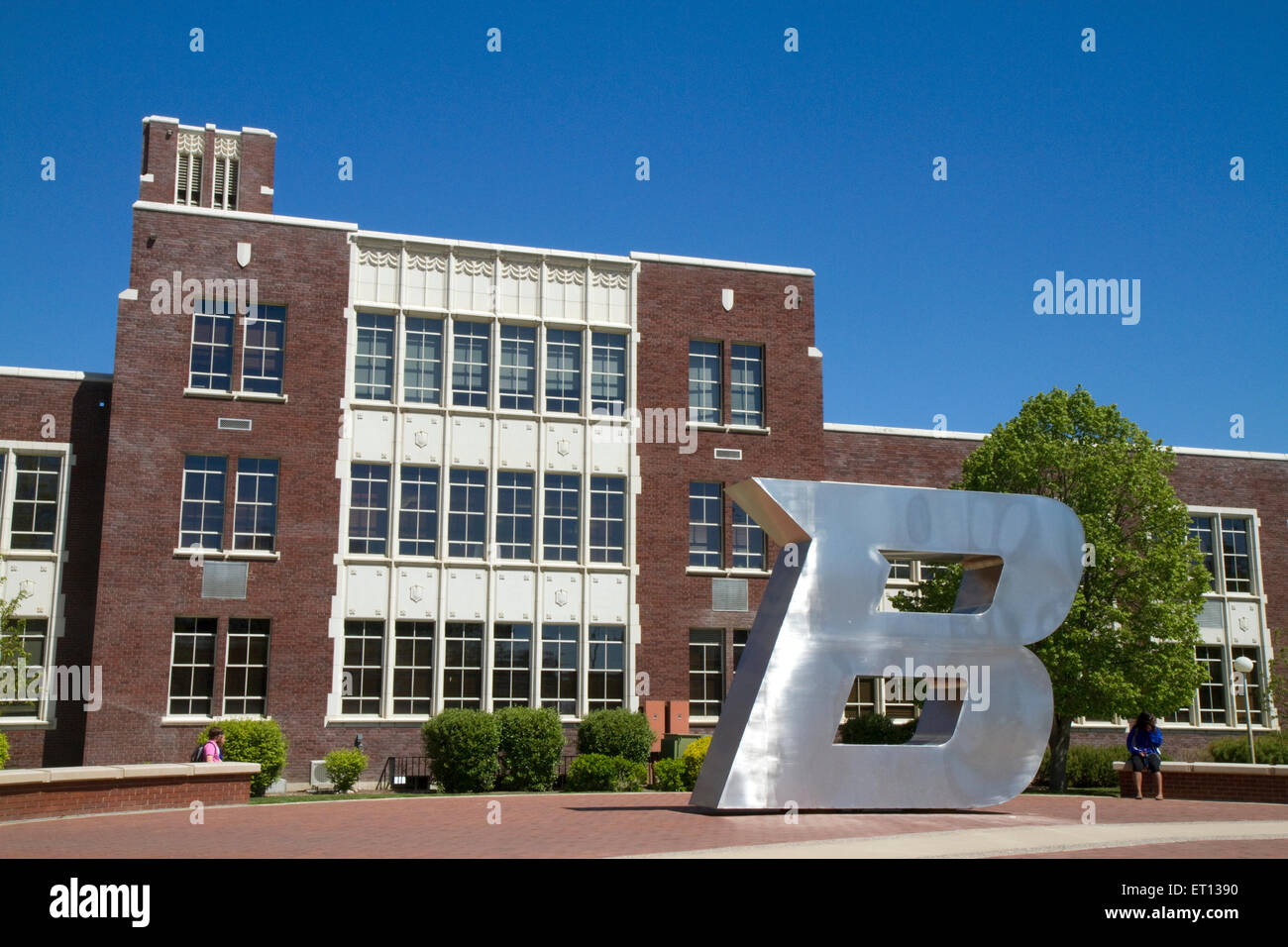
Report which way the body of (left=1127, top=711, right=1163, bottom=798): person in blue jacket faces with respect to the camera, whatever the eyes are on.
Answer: toward the camera

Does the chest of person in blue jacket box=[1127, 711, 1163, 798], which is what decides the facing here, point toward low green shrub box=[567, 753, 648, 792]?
no

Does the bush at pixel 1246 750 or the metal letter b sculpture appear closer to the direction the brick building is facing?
the metal letter b sculpture

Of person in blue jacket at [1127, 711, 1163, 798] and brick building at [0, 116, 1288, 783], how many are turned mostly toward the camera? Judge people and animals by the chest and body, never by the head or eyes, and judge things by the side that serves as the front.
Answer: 2

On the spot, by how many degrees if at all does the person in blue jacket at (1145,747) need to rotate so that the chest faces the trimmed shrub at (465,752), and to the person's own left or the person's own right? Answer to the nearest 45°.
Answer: approximately 90° to the person's own right

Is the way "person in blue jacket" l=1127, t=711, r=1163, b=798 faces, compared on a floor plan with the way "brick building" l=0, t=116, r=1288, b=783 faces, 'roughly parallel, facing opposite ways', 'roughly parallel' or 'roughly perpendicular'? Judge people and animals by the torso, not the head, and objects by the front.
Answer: roughly parallel

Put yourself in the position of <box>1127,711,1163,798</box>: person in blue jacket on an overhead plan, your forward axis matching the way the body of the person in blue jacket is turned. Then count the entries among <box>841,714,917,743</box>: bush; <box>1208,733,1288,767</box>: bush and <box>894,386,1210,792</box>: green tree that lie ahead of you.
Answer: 0

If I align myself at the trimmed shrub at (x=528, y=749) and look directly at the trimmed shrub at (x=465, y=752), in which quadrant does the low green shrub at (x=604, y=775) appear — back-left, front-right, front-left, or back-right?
back-left

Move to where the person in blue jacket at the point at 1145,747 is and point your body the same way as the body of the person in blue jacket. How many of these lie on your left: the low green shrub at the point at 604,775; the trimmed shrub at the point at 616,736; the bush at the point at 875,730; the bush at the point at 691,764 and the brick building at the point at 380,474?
0

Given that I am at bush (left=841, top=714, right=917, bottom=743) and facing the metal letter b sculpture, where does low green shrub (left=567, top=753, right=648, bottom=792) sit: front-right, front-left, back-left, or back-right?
front-right

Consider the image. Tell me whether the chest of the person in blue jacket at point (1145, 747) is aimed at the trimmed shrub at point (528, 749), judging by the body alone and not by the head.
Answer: no

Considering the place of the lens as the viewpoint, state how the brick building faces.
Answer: facing the viewer

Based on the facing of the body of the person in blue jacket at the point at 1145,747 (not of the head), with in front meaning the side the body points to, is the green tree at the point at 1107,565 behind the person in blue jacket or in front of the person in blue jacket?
behind

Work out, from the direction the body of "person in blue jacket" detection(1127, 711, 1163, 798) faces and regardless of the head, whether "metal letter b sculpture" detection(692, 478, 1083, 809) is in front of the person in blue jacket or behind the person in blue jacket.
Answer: in front

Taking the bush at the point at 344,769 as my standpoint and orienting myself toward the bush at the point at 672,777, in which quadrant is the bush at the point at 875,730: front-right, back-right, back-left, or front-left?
front-left

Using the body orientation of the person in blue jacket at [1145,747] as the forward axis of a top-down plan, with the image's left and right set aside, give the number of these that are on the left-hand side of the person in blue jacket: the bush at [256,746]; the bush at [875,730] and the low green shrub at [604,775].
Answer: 0

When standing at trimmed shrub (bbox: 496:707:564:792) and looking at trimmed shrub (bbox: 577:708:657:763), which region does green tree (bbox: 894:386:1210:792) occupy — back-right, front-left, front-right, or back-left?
front-right
